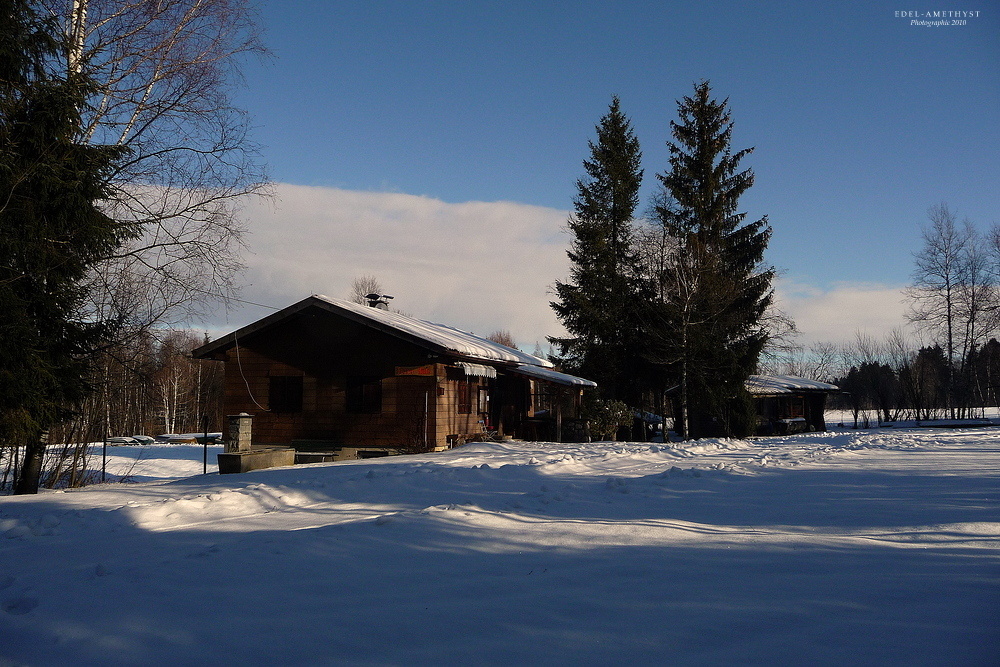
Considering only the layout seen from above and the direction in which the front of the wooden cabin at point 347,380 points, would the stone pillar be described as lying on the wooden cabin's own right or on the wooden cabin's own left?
on the wooden cabin's own right

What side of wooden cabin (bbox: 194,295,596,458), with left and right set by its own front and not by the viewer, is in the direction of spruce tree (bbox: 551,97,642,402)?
left

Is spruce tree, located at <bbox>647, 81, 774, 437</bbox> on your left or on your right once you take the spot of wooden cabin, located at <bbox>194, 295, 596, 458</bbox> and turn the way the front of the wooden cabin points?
on your left

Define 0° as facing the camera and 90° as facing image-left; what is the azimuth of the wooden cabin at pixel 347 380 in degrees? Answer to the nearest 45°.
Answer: approximately 315°

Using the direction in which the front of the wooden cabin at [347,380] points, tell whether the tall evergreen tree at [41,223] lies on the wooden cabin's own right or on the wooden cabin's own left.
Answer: on the wooden cabin's own right

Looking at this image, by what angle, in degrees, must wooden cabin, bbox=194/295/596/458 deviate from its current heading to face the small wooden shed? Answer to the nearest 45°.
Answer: approximately 90° to its left
